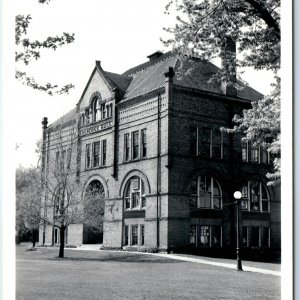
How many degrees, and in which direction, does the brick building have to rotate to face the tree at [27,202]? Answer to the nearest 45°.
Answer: approximately 45° to its right

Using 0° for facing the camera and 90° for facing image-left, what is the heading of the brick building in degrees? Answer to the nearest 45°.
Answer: approximately 45°
